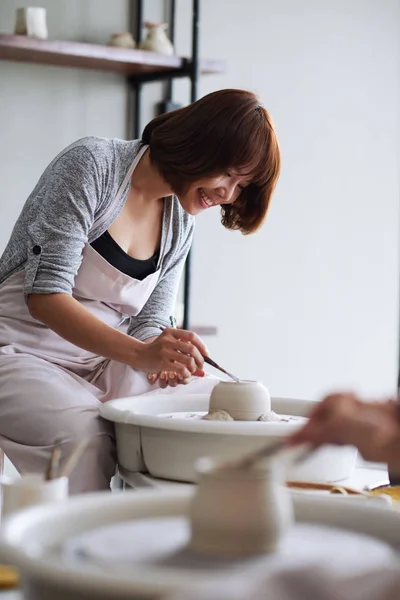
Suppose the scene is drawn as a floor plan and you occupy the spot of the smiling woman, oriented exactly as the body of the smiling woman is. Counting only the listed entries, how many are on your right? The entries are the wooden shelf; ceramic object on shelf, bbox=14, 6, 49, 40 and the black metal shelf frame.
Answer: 0

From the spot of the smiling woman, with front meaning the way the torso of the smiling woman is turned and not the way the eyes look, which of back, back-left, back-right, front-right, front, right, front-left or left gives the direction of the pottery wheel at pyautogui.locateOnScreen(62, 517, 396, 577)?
front-right

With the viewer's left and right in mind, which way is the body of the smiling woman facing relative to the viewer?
facing the viewer and to the right of the viewer

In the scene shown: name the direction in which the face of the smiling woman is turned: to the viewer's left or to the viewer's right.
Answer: to the viewer's right

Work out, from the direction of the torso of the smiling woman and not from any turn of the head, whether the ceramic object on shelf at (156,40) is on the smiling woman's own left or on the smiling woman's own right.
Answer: on the smiling woman's own left

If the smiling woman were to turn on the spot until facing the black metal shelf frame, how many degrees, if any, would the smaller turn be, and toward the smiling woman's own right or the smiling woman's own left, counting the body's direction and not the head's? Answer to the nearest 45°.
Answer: approximately 135° to the smiling woman's own left

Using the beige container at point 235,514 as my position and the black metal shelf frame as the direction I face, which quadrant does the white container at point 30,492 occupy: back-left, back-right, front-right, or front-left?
front-left

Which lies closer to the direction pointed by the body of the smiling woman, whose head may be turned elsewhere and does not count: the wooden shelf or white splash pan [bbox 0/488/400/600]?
the white splash pan

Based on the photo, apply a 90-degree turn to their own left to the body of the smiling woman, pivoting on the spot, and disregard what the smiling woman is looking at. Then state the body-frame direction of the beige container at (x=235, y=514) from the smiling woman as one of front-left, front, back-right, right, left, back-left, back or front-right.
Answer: back-right

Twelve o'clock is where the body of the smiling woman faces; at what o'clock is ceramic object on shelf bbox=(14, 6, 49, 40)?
The ceramic object on shelf is roughly at 7 o'clock from the smiling woman.

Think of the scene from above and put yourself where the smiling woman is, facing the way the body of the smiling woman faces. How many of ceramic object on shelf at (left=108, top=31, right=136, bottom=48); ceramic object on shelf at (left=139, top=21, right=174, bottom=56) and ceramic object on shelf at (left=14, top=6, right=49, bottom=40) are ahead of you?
0
